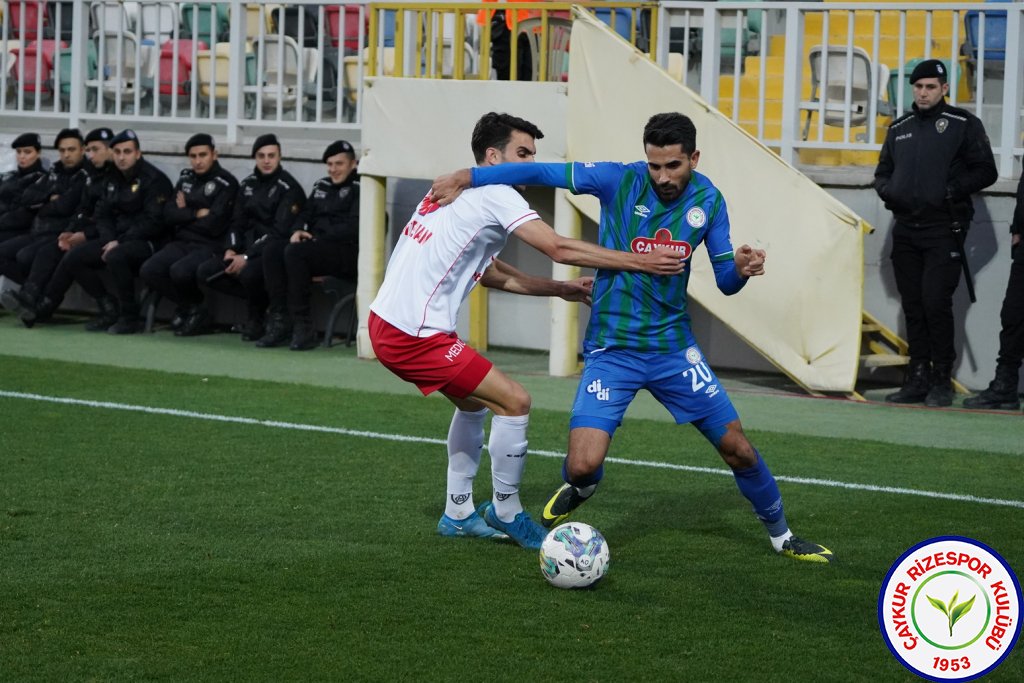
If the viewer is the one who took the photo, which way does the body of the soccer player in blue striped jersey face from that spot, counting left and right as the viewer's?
facing the viewer

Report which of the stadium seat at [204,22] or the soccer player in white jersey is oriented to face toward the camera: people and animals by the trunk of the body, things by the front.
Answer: the stadium seat

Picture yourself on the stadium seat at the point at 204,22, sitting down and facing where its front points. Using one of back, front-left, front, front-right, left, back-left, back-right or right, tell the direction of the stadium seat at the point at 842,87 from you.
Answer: front-left

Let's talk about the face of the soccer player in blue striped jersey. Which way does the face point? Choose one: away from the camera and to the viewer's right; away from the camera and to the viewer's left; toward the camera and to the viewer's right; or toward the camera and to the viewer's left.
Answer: toward the camera and to the viewer's left

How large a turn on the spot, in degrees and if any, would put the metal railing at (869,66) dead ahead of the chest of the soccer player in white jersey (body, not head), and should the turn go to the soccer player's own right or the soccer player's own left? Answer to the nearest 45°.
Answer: approximately 45° to the soccer player's own left

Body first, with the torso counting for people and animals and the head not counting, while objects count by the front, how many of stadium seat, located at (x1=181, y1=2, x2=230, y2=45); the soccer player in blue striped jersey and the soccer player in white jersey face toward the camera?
2

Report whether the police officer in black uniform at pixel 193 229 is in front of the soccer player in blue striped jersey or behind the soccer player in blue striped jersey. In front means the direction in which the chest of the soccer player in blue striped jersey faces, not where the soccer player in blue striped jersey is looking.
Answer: behind

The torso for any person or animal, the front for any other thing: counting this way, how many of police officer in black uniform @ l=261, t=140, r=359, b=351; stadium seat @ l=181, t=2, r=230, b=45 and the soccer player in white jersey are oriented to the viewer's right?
1

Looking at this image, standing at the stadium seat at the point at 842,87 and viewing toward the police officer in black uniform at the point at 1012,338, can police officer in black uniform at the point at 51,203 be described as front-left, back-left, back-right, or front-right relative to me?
back-right

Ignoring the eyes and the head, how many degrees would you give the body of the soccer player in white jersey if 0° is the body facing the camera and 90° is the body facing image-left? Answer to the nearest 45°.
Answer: approximately 270°

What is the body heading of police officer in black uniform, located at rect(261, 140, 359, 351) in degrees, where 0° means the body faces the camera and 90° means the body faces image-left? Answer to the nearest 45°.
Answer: approximately 45°

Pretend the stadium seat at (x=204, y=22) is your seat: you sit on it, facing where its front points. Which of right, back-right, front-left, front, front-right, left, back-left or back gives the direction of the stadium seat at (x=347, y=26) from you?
front-left

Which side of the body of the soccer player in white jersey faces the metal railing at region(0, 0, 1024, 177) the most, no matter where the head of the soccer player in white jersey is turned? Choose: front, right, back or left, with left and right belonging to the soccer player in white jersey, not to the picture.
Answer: left

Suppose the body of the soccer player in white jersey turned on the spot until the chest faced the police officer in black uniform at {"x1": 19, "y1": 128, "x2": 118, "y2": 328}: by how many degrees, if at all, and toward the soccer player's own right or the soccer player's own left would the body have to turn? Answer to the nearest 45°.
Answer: approximately 135° to the soccer player's own left

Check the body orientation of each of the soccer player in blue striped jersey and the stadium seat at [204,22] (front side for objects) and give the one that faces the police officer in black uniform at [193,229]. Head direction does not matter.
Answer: the stadium seat
